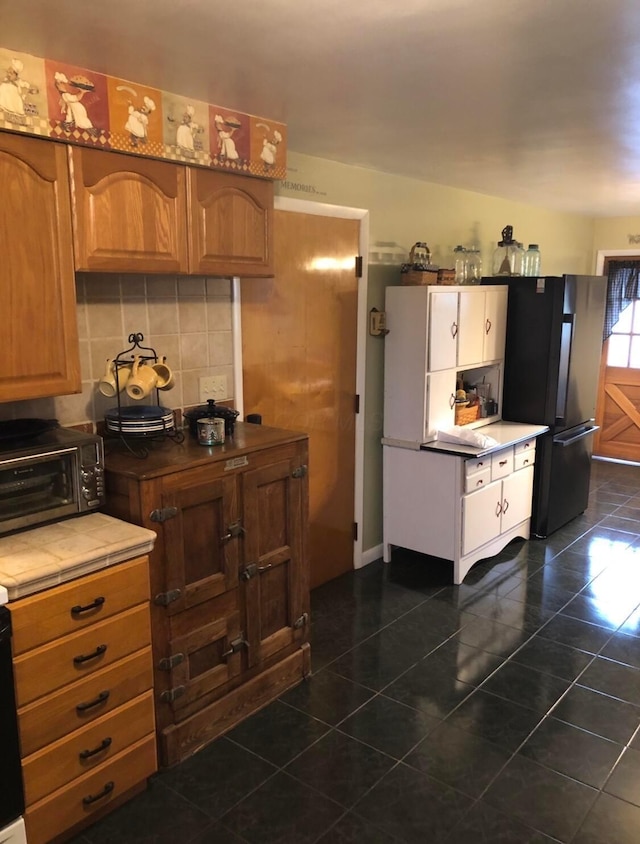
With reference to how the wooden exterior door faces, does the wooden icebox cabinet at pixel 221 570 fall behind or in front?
in front

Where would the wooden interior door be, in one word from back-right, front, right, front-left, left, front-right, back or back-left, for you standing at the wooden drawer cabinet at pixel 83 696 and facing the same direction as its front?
left

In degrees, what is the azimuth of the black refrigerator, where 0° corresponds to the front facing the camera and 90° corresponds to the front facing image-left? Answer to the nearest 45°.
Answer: approximately 315°

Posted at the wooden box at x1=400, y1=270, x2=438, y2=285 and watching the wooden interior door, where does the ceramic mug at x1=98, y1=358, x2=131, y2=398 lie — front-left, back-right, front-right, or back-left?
front-left

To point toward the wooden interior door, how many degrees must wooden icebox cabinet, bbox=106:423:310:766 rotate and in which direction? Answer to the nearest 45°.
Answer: approximately 90° to its left

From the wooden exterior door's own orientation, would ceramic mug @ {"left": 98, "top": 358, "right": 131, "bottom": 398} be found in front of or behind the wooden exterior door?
in front

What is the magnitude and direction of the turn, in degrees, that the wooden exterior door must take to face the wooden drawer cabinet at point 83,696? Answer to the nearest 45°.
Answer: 0° — it already faces it

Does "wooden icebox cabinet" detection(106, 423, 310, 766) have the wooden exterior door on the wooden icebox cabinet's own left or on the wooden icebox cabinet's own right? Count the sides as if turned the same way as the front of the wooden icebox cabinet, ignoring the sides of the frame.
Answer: on the wooden icebox cabinet's own left

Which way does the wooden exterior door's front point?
toward the camera

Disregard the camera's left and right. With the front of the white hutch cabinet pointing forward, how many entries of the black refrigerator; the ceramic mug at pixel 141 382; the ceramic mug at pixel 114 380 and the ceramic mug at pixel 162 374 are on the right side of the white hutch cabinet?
3

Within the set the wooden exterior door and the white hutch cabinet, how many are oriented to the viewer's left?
0

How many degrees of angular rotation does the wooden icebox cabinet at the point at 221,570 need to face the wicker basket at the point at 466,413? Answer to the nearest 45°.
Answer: approximately 90° to its left

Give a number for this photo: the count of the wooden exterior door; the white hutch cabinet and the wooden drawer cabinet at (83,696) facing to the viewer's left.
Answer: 0

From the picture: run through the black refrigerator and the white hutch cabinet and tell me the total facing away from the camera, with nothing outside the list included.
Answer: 0

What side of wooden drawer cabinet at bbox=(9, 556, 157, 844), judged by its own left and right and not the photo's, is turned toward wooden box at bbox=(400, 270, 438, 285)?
left

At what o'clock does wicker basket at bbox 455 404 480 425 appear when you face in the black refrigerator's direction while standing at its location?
The wicker basket is roughly at 3 o'clock from the black refrigerator.

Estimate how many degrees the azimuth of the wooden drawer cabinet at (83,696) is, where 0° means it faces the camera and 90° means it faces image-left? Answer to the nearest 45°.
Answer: approximately 315°

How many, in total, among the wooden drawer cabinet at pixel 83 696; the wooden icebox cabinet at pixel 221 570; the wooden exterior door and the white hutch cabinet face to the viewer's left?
0

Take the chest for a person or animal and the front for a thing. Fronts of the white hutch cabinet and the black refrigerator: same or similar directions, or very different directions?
same or similar directions
